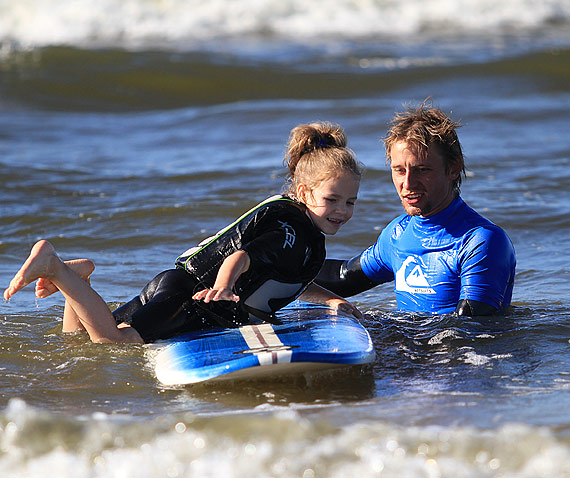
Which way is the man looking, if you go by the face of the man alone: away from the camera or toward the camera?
toward the camera

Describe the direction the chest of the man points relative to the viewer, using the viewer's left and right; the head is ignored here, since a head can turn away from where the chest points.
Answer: facing the viewer and to the left of the viewer

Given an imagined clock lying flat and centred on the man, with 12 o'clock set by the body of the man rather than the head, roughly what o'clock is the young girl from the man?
The young girl is roughly at 1 o'clock from the man.

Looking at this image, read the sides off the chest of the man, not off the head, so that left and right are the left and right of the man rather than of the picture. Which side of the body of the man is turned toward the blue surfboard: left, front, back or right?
front
